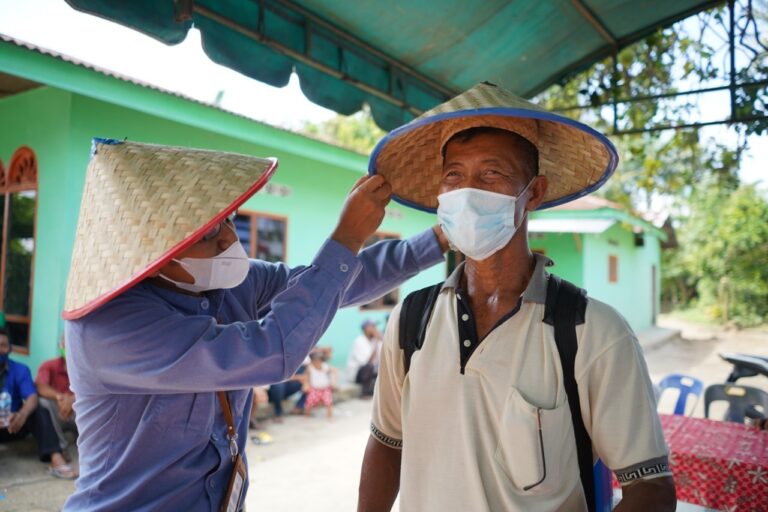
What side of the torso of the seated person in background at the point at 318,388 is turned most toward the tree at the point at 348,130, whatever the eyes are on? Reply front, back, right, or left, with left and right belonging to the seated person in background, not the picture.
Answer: back

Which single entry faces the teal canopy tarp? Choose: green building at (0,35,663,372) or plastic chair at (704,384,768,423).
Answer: the green building

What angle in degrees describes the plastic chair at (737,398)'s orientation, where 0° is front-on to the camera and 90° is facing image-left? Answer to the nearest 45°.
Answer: approximately 0°

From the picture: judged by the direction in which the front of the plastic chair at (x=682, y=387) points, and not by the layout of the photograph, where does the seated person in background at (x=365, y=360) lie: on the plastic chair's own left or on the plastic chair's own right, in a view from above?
on the plastic chair's own right

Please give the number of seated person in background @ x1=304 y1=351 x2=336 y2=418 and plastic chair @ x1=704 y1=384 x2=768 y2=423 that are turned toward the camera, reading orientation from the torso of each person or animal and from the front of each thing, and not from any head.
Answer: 1
